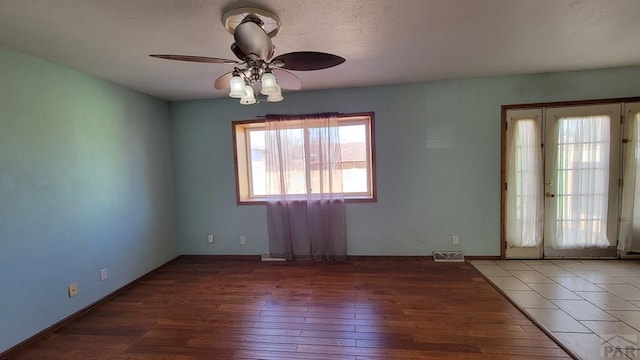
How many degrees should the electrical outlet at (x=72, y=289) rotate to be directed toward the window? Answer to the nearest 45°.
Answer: approximately 45° to its left

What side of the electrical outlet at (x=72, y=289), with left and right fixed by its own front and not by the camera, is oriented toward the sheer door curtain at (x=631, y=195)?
front

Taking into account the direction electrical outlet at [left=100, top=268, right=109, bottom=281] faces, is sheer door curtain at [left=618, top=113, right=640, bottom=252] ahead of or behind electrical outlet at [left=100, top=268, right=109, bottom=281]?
ahead

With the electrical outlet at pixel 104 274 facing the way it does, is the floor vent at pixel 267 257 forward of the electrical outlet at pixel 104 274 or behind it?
forward

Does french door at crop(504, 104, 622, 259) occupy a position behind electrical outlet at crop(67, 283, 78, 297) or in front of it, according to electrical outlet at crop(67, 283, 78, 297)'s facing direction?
in front

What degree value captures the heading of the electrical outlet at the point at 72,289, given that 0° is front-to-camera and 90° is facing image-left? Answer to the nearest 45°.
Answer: approximately 315°

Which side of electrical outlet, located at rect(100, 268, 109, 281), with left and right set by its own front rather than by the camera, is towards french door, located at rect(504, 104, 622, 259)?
front

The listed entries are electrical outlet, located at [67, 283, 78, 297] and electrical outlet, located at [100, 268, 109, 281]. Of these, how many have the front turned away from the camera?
0
